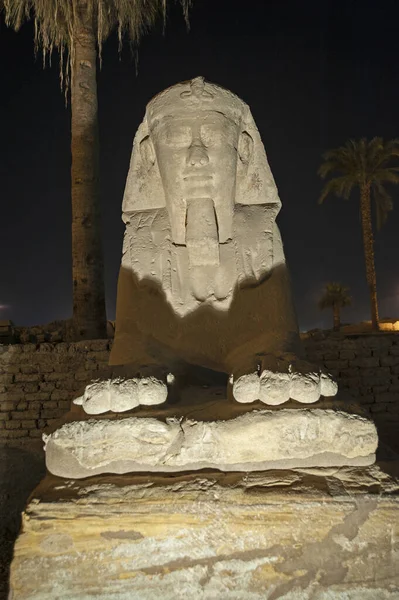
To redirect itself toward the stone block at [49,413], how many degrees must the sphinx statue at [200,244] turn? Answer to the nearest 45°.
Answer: approximately 135° to its right

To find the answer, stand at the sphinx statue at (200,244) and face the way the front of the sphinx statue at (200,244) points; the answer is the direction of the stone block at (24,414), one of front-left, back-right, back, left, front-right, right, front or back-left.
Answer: back-right

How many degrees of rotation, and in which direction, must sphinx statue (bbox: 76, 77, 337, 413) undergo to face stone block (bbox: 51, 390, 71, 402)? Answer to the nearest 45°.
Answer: approximately 135° to its right

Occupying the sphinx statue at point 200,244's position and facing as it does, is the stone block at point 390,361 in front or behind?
behind

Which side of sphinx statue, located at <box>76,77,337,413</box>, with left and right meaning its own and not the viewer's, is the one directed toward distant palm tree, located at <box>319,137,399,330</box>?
back

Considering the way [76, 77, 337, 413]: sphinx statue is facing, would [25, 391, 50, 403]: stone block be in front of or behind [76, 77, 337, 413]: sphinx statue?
behind

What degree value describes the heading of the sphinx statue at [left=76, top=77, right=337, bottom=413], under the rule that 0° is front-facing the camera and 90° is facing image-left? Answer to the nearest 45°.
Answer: approximately 0°

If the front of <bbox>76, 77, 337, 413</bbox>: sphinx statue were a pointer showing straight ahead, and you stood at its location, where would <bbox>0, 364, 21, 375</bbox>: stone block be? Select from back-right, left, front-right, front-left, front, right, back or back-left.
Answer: back-right
